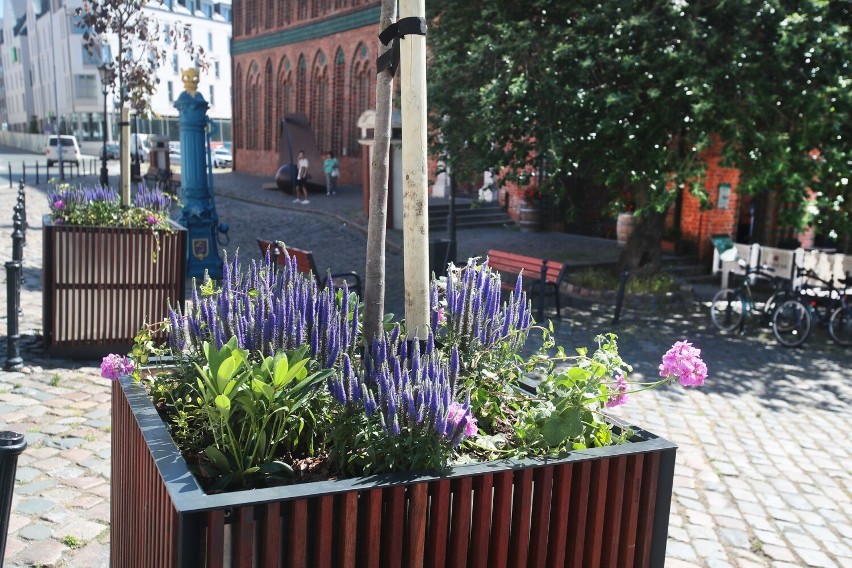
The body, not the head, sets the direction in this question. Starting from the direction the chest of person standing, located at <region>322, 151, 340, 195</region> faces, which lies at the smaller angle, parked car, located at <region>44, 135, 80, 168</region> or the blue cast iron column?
the blue cast iron column

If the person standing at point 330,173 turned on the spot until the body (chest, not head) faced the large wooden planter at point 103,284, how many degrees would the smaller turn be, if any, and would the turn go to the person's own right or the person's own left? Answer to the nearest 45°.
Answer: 0° — they already face it

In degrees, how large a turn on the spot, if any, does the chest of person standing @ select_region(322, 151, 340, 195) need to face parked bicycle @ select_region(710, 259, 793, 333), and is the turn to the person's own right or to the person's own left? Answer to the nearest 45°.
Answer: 0° — they already face it

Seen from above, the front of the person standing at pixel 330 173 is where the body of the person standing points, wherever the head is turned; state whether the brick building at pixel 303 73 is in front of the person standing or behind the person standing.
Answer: behind

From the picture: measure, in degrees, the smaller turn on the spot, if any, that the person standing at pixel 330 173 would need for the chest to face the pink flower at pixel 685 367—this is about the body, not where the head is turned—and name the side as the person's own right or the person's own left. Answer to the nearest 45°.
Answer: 0° — they already face it

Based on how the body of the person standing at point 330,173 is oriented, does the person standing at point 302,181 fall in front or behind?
in front

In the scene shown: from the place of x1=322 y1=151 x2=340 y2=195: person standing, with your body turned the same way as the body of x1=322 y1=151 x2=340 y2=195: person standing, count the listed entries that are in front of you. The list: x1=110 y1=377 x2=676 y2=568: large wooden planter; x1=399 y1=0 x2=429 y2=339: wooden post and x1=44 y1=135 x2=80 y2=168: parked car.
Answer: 2

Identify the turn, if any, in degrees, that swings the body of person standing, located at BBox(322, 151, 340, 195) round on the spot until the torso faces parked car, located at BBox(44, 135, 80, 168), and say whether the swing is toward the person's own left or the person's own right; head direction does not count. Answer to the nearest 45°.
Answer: approximately 135° to the person's own right

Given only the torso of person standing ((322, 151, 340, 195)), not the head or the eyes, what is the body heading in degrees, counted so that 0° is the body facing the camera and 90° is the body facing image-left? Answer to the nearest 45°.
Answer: approximately 0°

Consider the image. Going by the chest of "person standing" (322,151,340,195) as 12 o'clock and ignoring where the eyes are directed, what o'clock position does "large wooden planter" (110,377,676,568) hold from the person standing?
The large wooden planter is roughly at 12 o'clock from the person standing.

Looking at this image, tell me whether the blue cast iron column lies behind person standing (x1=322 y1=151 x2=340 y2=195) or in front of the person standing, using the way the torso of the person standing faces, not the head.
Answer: in front

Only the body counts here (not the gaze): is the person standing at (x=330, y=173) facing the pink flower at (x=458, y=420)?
yes
